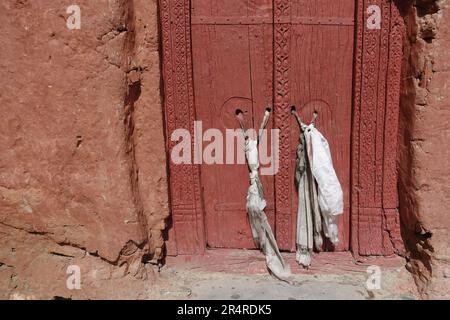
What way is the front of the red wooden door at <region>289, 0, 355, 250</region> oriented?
toward the camera

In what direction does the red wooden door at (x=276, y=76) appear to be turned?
toward the camera

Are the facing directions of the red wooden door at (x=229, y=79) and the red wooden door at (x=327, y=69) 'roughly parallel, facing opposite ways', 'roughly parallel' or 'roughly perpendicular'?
roughly parallel

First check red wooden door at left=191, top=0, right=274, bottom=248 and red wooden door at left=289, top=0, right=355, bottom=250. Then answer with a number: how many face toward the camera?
2
